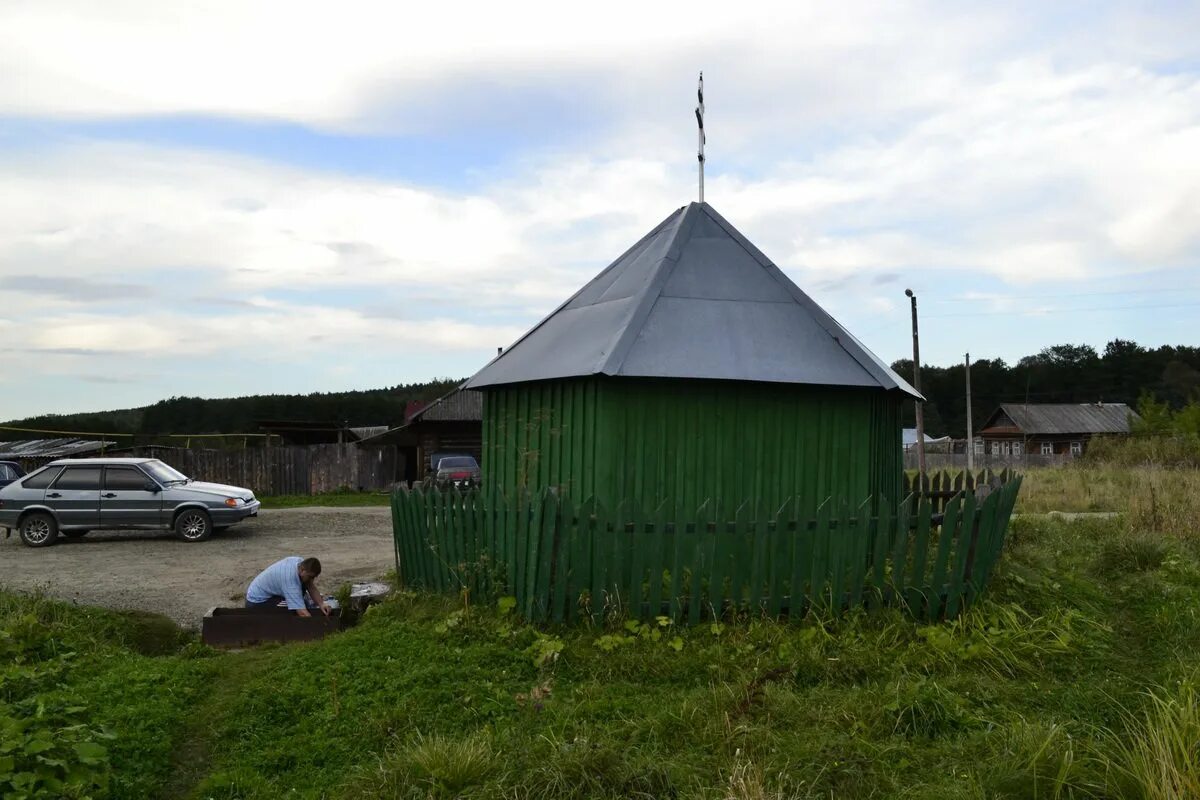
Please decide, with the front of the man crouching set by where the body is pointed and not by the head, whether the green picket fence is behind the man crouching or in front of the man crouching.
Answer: in front

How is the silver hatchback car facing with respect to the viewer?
to the viewer's right

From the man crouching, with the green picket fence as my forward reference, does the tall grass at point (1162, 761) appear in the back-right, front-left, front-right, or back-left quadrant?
front-right

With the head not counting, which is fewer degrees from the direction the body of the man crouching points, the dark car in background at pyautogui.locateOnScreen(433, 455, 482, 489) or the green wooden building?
the green wooden building

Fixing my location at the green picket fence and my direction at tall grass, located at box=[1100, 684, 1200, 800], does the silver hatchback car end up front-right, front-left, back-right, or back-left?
back-right

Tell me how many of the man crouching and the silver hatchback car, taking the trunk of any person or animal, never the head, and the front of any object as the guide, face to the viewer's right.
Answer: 2

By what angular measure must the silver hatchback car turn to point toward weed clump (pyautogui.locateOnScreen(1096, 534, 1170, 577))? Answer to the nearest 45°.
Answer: approximately 45° to its right

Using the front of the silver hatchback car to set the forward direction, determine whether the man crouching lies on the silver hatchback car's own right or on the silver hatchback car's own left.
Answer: on the silver hatchback car's own right

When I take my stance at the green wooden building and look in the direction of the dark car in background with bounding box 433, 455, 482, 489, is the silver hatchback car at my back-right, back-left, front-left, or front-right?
front-left

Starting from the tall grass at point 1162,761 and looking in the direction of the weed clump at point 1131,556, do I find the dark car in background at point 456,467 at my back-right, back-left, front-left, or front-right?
front-left

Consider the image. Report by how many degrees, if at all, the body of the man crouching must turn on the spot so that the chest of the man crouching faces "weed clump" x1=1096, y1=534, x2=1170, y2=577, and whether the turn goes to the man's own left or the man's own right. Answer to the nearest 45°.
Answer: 0° — they already face it

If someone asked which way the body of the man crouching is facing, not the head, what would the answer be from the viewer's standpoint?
to the viewer's right

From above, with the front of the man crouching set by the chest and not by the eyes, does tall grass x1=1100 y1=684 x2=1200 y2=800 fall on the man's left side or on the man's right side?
on the man's right side
